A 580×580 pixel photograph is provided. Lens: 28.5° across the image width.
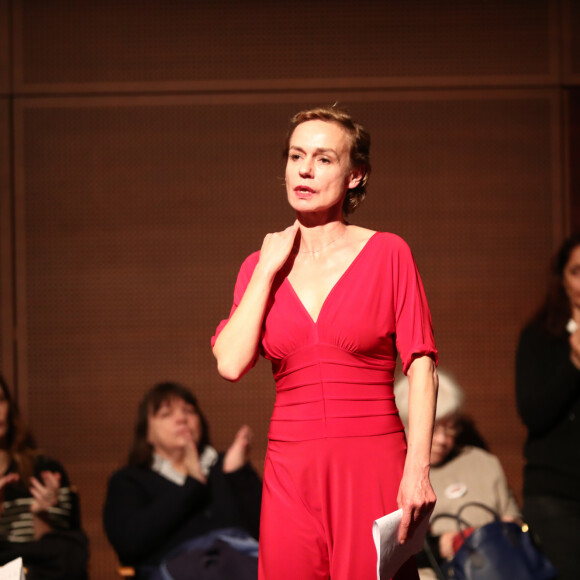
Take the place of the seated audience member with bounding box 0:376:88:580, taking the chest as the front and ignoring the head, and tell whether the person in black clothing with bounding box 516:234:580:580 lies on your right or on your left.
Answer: on your left

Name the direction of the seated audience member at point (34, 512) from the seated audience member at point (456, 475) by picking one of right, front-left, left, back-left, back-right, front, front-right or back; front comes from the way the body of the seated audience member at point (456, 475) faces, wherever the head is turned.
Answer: front-right

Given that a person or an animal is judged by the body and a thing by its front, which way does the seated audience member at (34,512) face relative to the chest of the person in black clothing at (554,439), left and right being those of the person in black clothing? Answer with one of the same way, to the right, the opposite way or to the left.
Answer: the same way

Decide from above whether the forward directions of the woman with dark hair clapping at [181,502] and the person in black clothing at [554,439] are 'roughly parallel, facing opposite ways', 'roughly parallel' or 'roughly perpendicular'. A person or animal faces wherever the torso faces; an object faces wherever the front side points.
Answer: roughly parallel

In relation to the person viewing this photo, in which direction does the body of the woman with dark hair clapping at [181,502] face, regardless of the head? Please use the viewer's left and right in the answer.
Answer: facing the viewer and to the right of the viewer

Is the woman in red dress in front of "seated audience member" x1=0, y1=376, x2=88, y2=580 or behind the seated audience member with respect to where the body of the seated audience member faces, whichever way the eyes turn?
in front

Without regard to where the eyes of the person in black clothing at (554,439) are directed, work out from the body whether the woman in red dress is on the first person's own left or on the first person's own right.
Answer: on the first person's own right

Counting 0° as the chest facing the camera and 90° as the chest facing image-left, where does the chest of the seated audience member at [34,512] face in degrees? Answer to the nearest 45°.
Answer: approximately 0°

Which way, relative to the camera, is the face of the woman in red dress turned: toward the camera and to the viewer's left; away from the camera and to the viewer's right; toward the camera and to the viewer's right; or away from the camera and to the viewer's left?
toward the camera and to the viewer's left

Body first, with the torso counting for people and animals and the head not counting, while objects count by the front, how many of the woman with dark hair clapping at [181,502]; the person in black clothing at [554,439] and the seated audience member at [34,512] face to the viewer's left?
0

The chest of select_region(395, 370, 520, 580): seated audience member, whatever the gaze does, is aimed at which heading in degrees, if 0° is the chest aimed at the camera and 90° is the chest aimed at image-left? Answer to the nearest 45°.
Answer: approximately 45°

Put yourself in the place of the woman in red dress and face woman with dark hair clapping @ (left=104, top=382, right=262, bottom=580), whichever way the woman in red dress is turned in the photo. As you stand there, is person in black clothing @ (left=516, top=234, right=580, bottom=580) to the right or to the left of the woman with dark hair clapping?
right

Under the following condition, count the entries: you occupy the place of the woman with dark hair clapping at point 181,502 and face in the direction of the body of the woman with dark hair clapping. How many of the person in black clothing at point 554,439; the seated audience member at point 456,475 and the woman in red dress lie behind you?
0
